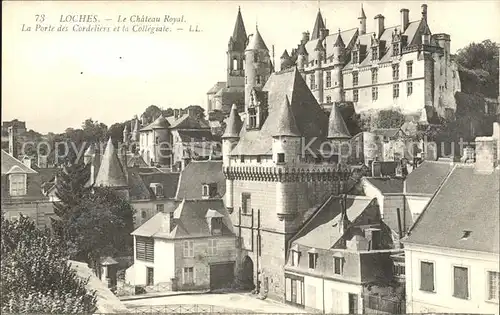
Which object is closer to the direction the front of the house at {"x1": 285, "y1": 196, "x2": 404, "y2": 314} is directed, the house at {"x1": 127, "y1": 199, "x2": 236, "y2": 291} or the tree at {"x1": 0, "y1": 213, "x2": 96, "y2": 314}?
the tree

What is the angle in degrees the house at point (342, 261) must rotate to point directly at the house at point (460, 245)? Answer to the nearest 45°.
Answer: approximately 90° to its left

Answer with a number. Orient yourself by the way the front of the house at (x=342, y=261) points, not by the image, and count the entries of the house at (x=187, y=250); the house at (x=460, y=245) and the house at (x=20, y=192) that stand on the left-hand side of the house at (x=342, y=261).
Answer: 1

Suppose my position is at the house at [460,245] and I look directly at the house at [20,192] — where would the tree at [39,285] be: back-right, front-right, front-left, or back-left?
front-left

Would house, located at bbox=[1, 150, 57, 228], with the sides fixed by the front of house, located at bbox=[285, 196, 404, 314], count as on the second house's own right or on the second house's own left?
on the second house's own right

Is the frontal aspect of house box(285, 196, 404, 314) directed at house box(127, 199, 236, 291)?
no

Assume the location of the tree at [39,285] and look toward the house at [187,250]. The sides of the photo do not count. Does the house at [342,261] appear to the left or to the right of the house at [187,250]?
right

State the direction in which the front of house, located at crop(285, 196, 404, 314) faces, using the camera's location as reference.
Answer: facing the viewer and to the left of the viewer
